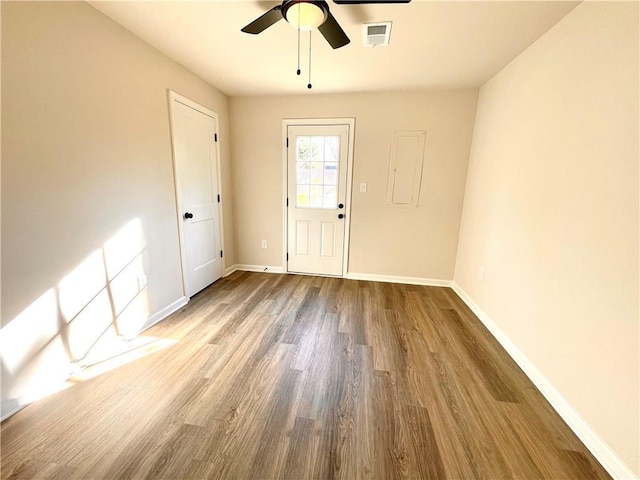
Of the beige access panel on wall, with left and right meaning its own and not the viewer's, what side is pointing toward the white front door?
right

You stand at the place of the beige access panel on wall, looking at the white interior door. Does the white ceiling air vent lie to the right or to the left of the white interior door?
left

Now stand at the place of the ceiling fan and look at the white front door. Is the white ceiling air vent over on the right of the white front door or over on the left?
right

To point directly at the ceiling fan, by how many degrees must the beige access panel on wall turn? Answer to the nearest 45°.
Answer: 0° — it already faces it

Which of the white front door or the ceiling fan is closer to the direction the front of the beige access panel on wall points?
the ceiling fan

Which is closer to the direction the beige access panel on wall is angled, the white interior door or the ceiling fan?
the ceiling fan

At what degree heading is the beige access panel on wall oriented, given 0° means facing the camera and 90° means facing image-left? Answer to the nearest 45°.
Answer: approximately 0°

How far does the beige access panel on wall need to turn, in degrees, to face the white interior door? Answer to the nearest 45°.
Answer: approximately 45° to its right
